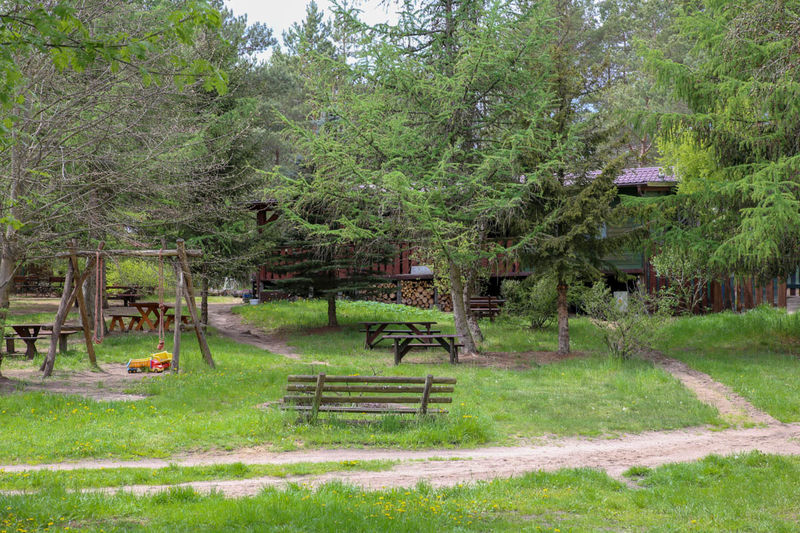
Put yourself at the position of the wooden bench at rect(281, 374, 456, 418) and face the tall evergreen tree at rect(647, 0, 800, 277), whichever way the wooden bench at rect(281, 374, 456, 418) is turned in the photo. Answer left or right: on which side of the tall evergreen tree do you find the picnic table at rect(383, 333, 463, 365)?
left

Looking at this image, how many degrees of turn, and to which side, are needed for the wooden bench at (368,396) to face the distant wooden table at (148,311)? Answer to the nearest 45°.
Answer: approximately 45° to its left

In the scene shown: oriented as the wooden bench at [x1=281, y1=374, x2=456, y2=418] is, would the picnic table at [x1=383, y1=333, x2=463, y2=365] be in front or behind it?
in front

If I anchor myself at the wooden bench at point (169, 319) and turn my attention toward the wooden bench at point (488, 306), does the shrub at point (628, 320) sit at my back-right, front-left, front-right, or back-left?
front-right

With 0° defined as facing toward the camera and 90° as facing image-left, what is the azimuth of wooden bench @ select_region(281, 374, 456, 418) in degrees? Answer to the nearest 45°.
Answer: approximately 180°

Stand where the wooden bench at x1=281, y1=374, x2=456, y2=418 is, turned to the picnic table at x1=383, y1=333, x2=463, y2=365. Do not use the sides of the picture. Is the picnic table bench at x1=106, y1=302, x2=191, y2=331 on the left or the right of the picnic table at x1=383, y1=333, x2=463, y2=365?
left

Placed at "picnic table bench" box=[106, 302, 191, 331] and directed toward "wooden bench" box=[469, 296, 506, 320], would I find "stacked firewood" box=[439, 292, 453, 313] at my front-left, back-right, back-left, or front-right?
front-left

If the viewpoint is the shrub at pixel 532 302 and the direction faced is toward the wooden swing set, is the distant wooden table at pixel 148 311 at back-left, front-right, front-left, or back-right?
front-right

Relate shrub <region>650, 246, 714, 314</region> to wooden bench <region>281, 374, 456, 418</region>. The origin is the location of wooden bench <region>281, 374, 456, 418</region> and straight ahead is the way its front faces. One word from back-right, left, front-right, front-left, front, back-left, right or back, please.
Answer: front-right

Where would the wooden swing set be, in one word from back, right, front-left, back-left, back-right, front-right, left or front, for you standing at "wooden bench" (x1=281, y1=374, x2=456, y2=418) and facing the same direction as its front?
front-left

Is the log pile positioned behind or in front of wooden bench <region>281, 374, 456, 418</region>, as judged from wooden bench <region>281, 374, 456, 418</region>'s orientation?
in front

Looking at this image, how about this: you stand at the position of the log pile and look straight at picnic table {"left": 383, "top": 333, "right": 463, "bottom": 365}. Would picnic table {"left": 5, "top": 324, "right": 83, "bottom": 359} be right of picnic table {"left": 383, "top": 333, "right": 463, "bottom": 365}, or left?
right

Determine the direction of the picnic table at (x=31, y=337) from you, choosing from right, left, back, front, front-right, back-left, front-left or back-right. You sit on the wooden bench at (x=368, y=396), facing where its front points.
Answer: front-left
